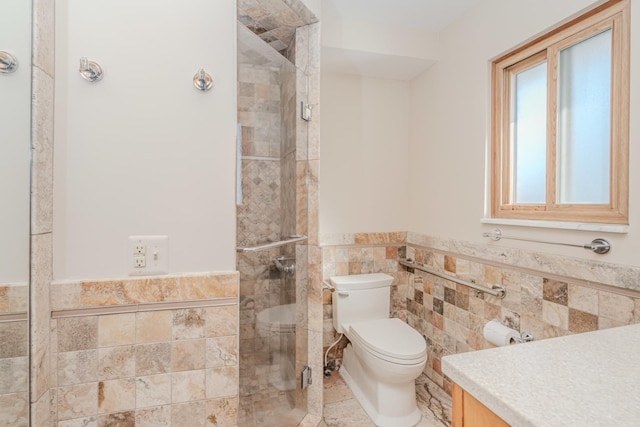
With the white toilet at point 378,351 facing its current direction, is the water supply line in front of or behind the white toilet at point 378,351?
behind

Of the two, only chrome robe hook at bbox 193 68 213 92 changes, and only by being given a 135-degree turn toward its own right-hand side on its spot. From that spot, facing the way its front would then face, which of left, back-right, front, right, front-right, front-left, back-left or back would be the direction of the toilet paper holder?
back-right

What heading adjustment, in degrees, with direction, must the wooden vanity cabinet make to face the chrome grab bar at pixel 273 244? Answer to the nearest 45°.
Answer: approximately 90° to its right

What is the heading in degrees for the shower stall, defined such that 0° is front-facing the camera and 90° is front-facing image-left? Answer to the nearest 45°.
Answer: approximately 315°

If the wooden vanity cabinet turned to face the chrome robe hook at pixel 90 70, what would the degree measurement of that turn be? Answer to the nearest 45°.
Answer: approximately 45° to its right

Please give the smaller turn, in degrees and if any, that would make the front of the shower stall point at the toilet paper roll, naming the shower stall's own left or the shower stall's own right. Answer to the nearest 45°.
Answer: approximately 45° to the shower stall's own left

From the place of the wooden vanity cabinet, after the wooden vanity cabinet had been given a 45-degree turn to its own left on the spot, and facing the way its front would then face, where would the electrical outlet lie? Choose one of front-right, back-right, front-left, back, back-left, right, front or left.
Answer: right

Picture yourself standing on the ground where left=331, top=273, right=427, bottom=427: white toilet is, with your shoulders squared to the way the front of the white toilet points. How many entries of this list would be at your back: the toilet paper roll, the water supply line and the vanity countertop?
1

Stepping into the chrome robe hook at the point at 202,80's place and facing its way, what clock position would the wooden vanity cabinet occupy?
The wooden vanity cabinet is roughly at 11 o'clock from the chrome robe hook.

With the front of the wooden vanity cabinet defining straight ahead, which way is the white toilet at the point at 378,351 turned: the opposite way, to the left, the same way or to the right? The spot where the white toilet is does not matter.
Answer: to the left

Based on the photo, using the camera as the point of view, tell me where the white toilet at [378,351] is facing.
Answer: facing the viewer and to the right of the viewer

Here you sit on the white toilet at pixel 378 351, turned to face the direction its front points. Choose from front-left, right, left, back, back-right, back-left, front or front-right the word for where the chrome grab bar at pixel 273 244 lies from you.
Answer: right

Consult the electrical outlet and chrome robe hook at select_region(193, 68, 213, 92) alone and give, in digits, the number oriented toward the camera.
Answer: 2

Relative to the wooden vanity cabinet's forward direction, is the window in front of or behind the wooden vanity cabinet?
behind

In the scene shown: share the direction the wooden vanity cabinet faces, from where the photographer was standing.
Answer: facing the viewer and to the left of the viewer

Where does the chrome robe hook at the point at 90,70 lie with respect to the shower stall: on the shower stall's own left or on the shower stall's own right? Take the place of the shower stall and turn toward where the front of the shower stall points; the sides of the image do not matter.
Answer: on the shower stall's own right
